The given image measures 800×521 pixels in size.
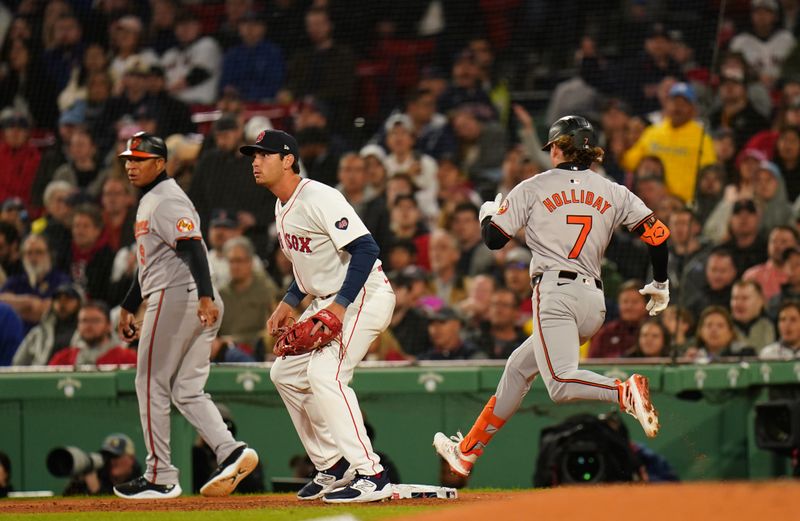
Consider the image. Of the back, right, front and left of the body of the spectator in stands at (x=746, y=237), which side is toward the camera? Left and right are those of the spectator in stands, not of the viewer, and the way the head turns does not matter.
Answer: front

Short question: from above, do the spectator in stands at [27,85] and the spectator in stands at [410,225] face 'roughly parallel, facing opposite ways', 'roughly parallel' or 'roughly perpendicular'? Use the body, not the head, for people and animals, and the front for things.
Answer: roughly parallel

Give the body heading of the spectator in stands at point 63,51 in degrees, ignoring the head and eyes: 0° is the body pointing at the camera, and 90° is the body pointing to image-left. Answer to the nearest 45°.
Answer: approximately 0°

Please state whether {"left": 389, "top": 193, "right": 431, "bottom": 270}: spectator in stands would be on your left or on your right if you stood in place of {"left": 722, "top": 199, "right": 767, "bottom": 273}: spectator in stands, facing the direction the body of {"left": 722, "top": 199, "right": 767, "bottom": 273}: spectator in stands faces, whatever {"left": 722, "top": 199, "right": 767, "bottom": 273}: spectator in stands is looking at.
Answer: on your right

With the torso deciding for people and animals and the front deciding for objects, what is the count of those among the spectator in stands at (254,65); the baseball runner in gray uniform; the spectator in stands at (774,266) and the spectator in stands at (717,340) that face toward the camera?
3

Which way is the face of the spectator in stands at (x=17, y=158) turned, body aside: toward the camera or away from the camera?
toward the camera

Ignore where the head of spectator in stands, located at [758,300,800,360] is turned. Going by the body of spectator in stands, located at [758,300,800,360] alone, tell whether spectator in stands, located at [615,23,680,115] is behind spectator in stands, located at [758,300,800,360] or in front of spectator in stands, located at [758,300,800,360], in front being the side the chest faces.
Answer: behind

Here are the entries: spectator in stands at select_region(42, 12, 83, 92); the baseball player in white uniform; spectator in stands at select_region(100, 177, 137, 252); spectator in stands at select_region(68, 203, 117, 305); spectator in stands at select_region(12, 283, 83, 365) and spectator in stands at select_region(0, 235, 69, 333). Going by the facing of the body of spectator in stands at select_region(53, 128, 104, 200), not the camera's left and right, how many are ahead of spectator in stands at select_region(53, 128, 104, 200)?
5

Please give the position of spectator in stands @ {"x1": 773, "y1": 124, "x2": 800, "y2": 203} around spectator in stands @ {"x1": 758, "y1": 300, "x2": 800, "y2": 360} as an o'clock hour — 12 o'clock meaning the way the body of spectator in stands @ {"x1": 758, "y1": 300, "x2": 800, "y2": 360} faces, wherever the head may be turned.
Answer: spectator in stands @ {"x1": 773, "y1": 124, "x2": 800, "y2": 203} is roughly at 6 o'clock from spectator in stands @ {"x1": 758, "y1": 300, "x2": 800, "y2": 360}.

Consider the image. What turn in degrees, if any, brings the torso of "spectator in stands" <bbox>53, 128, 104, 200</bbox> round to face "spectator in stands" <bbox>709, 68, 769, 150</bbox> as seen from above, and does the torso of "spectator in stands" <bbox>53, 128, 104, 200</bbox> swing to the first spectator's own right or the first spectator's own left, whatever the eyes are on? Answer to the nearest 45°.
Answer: approximately 90° to the first spectator's own left

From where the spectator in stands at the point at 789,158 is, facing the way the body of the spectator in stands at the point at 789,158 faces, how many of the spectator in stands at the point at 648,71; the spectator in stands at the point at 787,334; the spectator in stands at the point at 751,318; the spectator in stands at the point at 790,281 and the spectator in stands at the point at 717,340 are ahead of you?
4

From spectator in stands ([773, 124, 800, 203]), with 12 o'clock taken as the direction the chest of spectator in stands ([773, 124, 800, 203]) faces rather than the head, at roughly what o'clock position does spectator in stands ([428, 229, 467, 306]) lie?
spectator in stands ([428, 229, 467, 306]) is roughly at 2 o'clock from spectator in stands ([773, 124, 800, 203]).

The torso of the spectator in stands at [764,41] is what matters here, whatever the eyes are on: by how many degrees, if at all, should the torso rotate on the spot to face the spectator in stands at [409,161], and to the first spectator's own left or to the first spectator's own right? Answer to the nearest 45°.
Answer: approximately 45° to the first spectator's own right

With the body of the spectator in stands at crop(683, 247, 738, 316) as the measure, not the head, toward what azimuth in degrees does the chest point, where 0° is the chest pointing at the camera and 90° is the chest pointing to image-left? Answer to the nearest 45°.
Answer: approximately 0°

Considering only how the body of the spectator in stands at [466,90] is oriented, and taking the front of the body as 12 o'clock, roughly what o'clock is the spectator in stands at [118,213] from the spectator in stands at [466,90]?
the spectator in stands at [118,213] is roughly at 2 o'clock from the spectator in stands at [466,90].

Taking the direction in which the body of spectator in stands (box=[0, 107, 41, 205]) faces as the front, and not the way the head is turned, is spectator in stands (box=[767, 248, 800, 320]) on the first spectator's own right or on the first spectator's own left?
on the first spectator's own left

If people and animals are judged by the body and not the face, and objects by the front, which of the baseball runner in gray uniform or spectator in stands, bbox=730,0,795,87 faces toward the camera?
the spectator in stands

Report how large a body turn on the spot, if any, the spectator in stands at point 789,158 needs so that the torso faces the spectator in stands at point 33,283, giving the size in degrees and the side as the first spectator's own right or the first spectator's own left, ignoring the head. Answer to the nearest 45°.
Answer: approximately 90° to the first spectator's own right

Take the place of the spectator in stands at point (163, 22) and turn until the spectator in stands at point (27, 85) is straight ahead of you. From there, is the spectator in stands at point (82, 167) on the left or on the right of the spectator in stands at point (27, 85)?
left

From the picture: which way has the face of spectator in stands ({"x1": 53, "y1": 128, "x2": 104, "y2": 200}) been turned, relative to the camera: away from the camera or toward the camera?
toward the camera

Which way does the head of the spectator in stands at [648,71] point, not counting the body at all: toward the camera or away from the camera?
toward the camera

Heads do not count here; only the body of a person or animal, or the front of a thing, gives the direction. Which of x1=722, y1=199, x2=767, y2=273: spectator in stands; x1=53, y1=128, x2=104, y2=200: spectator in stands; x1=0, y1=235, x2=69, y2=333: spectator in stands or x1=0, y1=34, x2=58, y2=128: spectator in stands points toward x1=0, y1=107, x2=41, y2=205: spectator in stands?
x1=0, y1=34, x2=58, y2=128: spectator in stands
